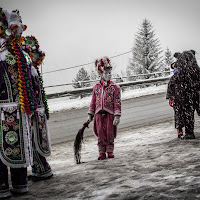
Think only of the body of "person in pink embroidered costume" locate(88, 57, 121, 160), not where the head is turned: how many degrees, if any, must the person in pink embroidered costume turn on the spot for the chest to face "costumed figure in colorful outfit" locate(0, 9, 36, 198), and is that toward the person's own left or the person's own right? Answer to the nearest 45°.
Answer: approximately 45° to the person's own right

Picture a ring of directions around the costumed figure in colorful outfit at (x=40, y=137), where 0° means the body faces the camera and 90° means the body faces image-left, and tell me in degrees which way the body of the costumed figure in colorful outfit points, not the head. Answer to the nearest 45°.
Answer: approximately 315°

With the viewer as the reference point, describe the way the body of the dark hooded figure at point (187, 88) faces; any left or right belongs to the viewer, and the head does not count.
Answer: facing away from the viewer and to the left of the viewer

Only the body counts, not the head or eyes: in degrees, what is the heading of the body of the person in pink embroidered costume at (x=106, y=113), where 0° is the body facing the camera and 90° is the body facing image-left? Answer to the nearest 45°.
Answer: approximately 0°

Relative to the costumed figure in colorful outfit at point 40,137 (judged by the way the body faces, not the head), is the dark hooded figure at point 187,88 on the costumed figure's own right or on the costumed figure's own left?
on the costumed figure's own left

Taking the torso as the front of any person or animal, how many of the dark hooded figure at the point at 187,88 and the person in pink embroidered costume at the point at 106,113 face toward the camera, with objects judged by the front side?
1

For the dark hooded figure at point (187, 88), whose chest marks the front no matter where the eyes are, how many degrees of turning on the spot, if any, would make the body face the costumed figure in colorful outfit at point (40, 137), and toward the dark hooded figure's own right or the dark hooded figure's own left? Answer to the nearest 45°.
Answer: approximately 90° to the dark hooded figure's own left

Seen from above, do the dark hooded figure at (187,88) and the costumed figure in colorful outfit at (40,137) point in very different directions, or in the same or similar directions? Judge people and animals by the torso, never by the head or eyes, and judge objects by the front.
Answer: very different directions

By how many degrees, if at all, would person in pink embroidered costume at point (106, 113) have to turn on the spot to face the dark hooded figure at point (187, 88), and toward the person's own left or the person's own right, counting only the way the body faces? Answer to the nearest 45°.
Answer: approximately 90° to the person's own left

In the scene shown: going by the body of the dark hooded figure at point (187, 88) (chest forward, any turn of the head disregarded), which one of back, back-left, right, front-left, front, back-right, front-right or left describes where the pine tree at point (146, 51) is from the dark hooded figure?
front-right

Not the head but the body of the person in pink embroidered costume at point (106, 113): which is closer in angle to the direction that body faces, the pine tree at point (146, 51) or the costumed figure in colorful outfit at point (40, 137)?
the costumed figure in colorful outfit
